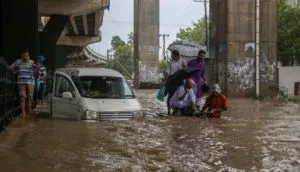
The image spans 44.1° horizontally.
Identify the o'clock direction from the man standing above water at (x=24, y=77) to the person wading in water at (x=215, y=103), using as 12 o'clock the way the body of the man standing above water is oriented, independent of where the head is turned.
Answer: The person wading in water is roughly at 10 o'clock from the man standing above water.

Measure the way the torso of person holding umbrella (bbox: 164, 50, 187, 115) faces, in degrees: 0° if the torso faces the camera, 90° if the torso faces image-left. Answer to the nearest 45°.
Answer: approximately 0°

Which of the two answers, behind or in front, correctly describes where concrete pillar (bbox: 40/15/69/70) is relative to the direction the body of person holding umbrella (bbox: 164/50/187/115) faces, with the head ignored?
behind

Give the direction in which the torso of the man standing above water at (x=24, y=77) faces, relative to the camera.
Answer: toward the camera

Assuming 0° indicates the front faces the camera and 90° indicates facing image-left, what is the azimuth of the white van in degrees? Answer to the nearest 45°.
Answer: approximately 315°

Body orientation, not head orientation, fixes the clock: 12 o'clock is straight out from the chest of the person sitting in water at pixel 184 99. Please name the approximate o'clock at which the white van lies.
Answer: The white van is roughly at 4 o'clock from the person sitting in water.

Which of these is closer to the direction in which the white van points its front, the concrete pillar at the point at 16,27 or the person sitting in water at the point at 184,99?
the person sitting in water

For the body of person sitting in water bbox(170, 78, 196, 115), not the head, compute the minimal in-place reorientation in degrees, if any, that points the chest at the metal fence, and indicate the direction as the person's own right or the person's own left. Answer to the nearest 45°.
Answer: approximately 90° to the person's own right

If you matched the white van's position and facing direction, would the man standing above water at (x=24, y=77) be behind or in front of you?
behind

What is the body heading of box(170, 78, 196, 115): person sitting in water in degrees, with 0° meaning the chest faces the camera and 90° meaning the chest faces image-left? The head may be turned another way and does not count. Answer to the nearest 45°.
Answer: approximately 315°
